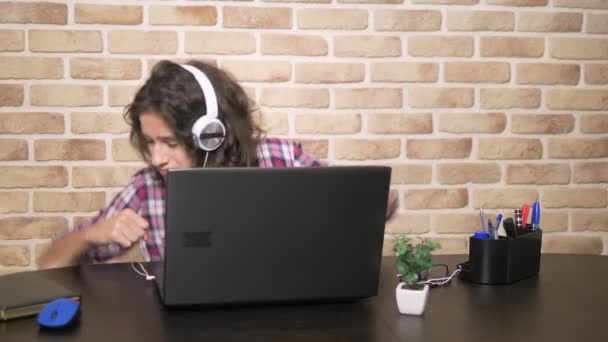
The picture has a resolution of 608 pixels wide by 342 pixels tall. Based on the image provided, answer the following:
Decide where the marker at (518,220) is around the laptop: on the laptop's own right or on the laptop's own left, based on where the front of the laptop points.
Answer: on the laptop's own right

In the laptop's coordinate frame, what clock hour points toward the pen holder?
The pen holder is roughly at 2 o'clock from the laptop.

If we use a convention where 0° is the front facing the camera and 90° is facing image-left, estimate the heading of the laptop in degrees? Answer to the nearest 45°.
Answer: approximately 180°

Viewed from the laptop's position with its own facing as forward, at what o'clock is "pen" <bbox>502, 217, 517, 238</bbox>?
The pen is roughly at 2 o'clock from the laptop.
